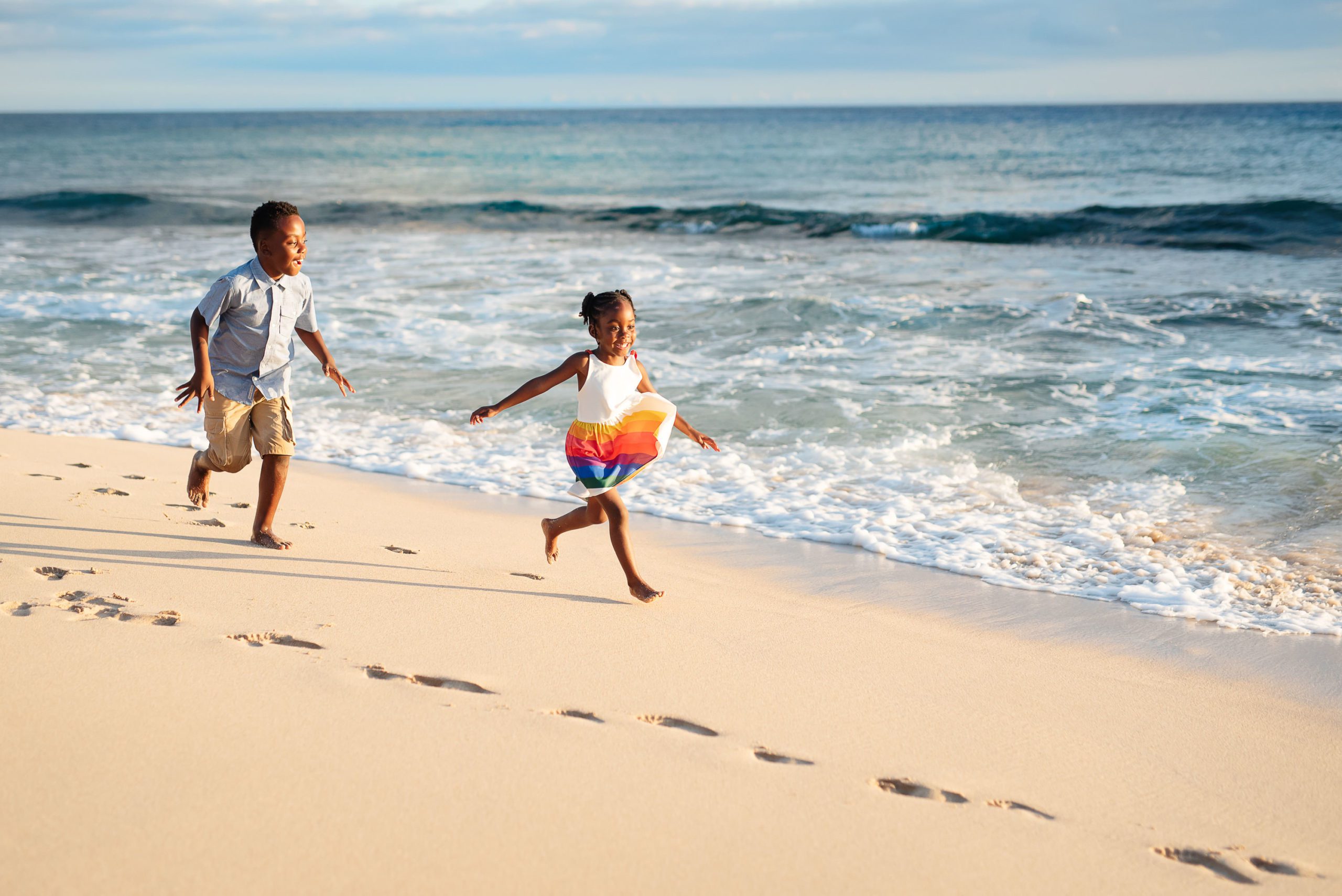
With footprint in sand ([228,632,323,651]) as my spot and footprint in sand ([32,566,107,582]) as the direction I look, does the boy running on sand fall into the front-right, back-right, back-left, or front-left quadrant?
front-right

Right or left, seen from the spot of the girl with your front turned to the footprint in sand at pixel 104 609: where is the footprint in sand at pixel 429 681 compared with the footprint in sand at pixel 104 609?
left

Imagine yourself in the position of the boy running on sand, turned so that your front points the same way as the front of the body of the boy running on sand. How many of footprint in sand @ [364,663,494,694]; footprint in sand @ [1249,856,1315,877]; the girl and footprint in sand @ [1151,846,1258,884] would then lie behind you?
0

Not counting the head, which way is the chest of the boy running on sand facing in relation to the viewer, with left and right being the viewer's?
facing the viewer and to the right of the viewer

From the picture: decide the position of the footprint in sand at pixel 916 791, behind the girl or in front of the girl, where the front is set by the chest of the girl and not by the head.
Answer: in front

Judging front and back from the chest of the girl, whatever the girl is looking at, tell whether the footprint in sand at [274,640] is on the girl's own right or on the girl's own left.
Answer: on the girl's own right

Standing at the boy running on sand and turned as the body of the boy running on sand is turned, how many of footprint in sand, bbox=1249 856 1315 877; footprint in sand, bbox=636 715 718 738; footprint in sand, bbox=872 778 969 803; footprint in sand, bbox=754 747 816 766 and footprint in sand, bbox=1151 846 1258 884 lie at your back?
0

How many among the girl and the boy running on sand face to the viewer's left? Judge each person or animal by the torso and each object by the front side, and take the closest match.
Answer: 0

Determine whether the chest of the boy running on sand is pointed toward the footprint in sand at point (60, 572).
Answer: no

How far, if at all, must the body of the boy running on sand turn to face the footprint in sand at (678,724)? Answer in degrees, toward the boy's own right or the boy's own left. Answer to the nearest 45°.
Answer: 0° — they already face it
